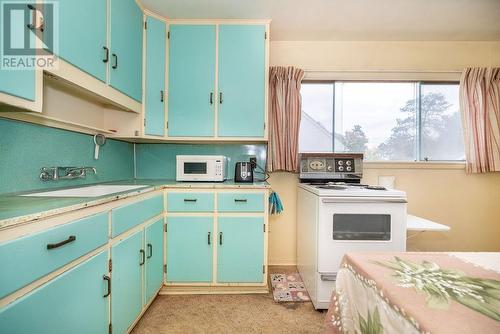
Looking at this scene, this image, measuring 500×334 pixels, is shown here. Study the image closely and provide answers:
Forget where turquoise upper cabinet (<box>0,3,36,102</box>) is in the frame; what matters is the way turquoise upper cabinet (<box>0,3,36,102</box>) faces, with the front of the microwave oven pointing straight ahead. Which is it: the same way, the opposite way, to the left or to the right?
to the left

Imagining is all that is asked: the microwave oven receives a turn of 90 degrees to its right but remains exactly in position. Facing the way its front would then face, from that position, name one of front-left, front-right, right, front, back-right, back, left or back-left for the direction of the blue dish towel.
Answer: back

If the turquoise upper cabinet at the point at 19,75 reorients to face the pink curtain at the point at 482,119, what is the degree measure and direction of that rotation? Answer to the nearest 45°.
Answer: approximately 45° to its left

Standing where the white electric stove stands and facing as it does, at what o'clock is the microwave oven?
The microwave oven is roughly at 3 o'clock from the white electric stove.

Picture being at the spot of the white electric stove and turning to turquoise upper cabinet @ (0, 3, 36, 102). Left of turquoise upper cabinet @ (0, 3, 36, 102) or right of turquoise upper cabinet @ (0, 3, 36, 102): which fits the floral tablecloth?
left

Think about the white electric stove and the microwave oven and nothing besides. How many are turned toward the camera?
2

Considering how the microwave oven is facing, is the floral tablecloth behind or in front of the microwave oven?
in front

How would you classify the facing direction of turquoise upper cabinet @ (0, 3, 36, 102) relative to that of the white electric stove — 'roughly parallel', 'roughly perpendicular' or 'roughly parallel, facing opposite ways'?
roughly perpendicular

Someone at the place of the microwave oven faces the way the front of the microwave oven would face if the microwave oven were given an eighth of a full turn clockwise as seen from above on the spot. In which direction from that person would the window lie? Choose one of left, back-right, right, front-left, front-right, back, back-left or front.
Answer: back-left

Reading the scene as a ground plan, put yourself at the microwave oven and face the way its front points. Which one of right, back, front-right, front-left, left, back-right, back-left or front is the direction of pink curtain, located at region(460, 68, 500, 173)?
left

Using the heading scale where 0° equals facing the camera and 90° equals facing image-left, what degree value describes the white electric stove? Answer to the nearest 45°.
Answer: approximately 0°

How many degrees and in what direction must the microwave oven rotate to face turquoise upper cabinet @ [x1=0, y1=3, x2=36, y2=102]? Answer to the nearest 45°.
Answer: approximately 45° to its right

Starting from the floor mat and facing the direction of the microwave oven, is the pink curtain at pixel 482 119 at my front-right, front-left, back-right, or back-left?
back-right

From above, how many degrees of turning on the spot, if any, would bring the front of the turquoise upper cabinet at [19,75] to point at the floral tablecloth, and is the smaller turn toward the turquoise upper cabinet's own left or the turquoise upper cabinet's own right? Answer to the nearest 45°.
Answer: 0° — it already faces it

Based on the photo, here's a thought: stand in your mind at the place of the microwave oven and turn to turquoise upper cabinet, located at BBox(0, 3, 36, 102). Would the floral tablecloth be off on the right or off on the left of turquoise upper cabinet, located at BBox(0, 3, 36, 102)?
left
